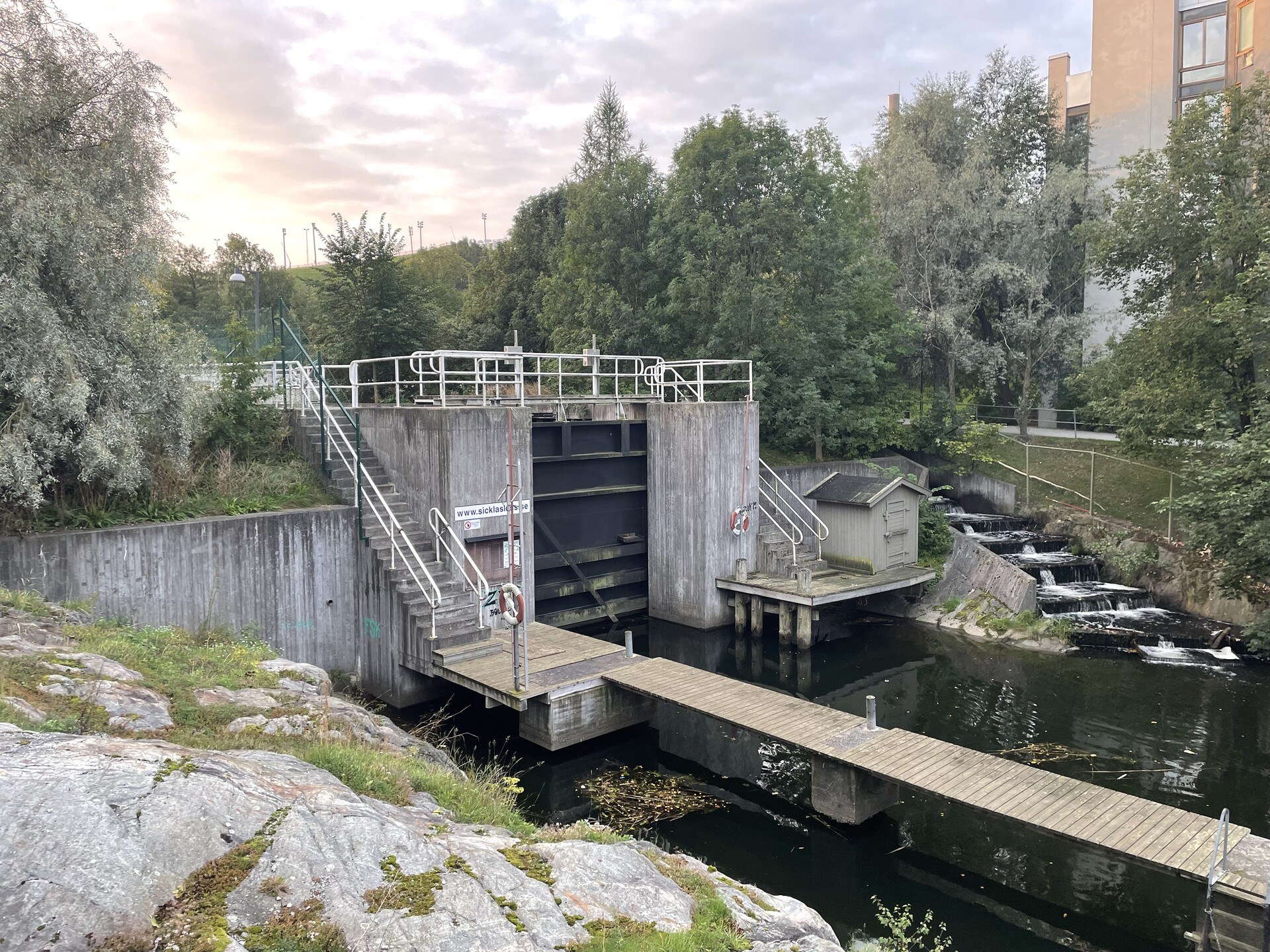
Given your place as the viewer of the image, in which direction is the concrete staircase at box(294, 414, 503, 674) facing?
facing the viewer and to the right of the viewer

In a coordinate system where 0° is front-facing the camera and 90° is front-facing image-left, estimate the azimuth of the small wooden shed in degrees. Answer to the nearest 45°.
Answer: approximately 315°

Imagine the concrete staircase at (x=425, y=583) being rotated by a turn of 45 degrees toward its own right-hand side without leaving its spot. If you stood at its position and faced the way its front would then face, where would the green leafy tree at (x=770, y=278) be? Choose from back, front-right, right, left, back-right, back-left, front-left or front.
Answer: back-left

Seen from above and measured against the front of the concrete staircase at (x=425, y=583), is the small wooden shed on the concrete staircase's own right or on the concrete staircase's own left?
on the concrete staircase's own left

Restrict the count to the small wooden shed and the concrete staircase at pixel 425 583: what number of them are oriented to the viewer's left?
0

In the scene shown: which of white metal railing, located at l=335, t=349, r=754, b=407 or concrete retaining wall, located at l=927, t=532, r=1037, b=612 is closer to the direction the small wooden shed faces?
the concrete retaining wall

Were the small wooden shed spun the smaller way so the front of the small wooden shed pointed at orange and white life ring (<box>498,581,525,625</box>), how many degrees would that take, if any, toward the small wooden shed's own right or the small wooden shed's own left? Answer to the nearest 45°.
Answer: approximately 90° to the small wooden shed's own right

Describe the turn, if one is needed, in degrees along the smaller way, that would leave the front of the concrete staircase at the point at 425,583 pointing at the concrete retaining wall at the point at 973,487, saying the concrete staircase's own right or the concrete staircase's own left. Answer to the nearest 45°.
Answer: approximately 90° to the concrete staircase's own left

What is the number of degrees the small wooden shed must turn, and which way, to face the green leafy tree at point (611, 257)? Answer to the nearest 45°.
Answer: approximately 180°

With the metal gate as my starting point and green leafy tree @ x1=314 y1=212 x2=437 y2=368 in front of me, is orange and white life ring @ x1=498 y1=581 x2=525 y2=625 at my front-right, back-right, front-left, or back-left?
back-left

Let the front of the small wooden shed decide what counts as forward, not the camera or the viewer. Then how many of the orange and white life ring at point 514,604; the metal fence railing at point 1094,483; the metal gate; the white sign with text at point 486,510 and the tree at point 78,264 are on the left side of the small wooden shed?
1

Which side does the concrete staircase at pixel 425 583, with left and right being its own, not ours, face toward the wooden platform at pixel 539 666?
front

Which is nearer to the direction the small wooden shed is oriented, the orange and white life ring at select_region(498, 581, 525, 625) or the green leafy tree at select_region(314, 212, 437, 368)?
the orange and white life ring
